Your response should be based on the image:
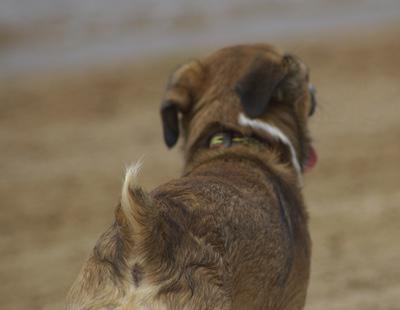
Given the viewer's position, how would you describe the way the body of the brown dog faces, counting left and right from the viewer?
facing away from the viewer and to the right of the viewer
